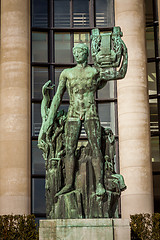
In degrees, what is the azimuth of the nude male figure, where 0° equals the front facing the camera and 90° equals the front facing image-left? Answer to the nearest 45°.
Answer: approximately 0°
